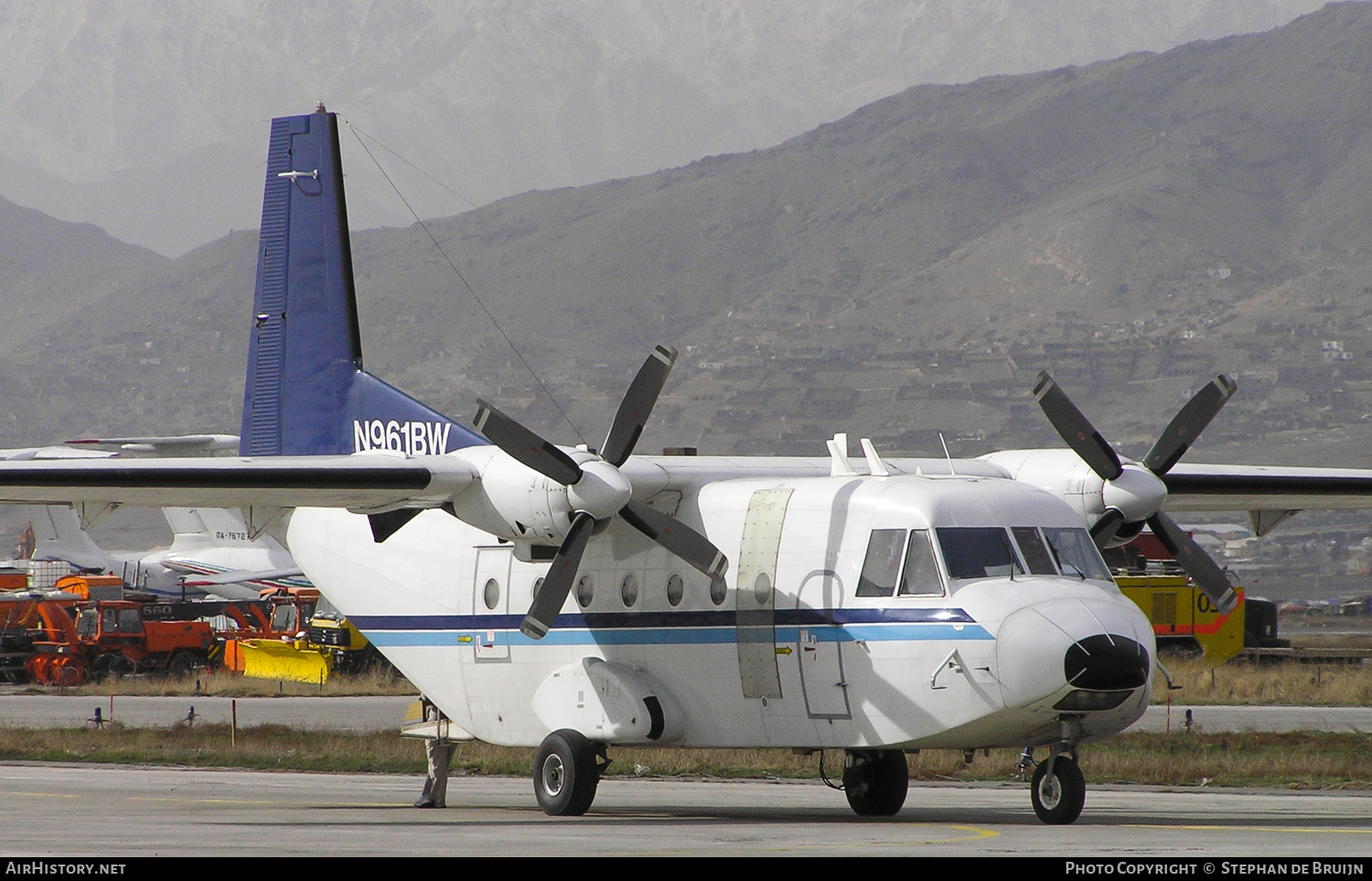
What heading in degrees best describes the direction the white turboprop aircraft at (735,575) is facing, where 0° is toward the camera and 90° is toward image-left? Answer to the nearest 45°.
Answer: approximately 315°
